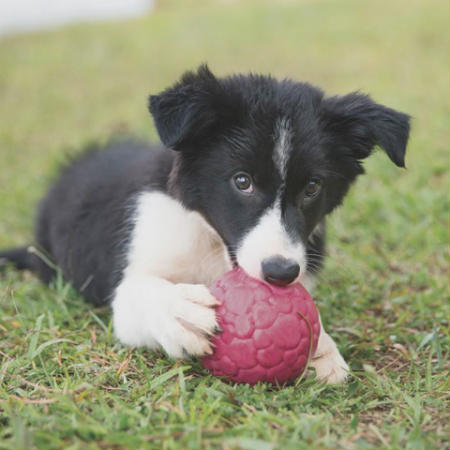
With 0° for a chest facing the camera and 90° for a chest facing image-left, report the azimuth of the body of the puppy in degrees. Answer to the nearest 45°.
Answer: approximately 315°
